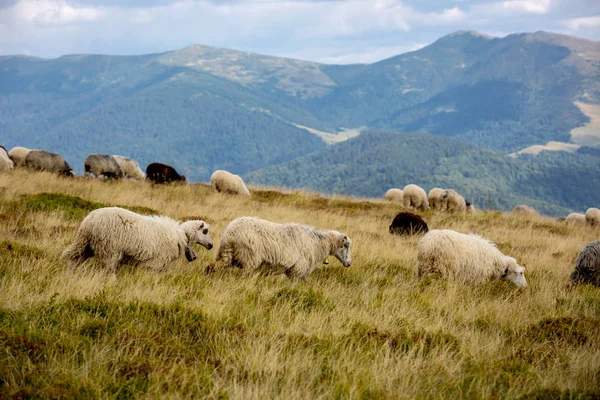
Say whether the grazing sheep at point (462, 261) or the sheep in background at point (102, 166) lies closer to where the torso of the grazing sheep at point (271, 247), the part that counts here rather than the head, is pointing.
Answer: the grazing sheep

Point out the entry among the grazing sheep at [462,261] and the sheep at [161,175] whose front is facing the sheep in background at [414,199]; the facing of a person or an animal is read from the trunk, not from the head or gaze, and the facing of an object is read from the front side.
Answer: the sheep

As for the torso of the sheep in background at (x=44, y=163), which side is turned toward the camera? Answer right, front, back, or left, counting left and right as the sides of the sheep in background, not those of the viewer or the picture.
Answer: right

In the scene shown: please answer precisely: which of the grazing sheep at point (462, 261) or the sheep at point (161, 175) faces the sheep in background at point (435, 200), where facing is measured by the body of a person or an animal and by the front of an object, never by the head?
the sheep

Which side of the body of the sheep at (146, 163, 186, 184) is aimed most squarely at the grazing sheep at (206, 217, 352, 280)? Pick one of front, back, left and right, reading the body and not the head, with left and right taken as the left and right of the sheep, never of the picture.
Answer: right

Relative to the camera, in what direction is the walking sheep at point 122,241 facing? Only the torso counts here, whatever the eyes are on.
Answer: to the viewer's right

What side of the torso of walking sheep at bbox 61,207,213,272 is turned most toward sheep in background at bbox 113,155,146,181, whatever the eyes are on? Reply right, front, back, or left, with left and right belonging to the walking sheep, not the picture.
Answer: left

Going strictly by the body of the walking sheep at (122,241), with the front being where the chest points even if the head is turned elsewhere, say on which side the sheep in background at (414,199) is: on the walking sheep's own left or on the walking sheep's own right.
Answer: on the walking sheep's own left

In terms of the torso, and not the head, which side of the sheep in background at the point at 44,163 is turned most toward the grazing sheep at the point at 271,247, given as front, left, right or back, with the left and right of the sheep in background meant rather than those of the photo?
right

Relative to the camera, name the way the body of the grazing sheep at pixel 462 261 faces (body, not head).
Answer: to the viewer's right

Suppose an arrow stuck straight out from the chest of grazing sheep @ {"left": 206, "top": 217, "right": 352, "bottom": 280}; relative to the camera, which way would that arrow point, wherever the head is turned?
to the viewer's right
